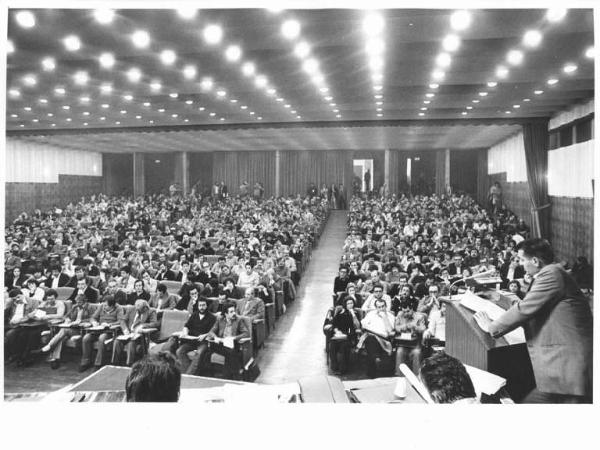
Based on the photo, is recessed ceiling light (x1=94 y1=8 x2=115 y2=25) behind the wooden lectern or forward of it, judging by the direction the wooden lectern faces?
forward

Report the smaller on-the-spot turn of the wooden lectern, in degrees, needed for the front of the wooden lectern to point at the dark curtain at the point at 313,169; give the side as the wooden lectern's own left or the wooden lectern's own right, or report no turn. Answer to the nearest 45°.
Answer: approximately 45° to the wooden lectern's own right

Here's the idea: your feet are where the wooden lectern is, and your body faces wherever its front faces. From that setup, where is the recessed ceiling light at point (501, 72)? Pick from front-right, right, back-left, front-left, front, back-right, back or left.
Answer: front-right

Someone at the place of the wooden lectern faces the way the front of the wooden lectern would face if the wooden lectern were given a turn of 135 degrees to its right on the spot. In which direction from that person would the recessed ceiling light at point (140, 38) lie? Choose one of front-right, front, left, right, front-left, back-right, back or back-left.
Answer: back-left

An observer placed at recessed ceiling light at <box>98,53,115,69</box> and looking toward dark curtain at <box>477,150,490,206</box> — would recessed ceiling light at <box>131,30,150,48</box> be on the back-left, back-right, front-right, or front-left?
back-right

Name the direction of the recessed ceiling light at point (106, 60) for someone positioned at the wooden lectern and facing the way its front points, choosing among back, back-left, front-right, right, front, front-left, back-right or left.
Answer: front

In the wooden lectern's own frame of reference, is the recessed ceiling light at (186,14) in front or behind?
in front

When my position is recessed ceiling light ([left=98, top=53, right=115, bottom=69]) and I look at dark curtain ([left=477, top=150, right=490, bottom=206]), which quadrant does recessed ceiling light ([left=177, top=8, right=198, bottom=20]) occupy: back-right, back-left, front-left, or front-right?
back-right

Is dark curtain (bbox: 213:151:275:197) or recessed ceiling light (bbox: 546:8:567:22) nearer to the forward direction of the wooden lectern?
the dark curtain

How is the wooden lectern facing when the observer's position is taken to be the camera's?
facing away from the viewer and to the left of the viewer

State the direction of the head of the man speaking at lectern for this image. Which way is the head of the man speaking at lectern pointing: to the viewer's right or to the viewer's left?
to the viewer's left

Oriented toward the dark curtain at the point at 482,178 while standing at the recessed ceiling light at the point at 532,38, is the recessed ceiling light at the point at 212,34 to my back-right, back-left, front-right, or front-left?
back-left
